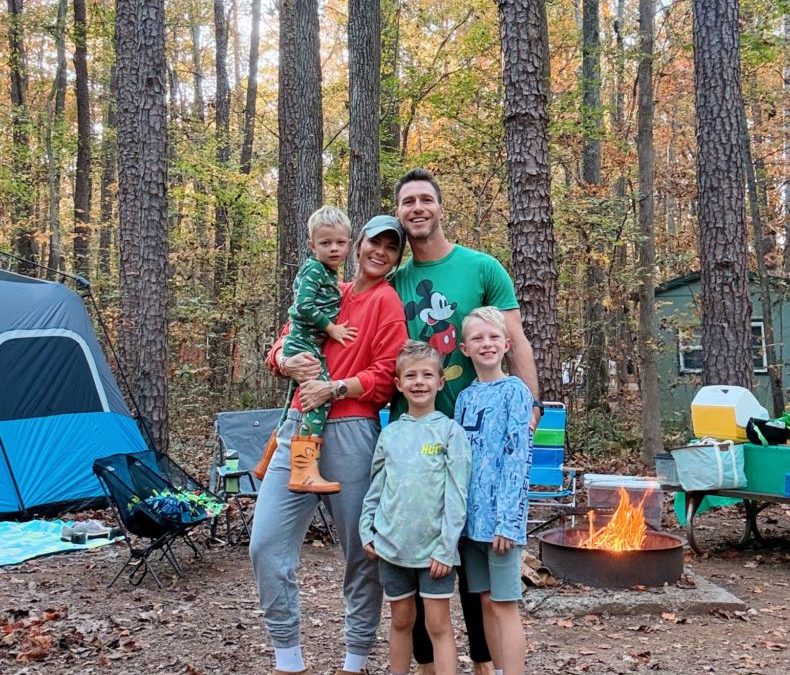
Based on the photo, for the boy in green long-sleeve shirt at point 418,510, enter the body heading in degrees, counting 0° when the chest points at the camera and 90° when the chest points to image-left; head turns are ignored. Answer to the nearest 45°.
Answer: approximately 0°

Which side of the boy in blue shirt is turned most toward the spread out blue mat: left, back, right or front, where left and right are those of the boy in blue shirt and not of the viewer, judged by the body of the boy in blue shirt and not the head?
right

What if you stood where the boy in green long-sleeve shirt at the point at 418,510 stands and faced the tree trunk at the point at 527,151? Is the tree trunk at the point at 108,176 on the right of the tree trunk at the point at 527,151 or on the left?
left

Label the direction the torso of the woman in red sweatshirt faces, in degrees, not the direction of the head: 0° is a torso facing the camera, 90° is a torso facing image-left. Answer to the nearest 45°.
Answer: approximately 45°
